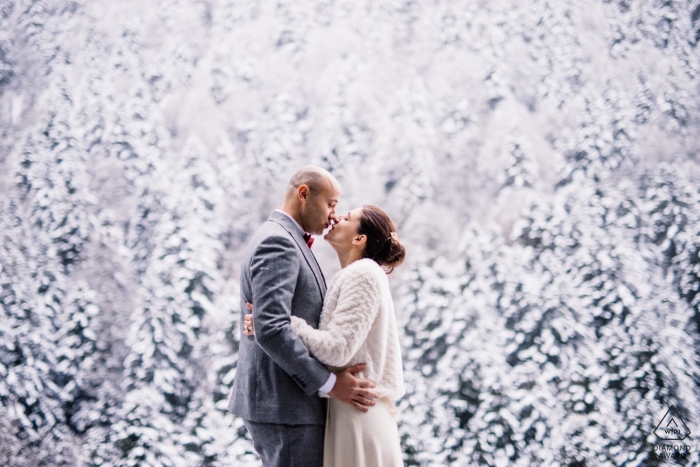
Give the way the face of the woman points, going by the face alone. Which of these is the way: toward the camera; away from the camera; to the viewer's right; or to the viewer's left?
to the viewer's left

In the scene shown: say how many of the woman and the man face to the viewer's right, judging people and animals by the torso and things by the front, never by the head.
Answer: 1

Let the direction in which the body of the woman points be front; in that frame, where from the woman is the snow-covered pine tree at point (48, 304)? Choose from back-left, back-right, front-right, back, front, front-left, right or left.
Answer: front-right

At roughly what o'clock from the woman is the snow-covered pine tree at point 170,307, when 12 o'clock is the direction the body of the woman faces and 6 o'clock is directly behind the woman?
The snow-covered pine tree is roughly at 2 o'clock from the woman.

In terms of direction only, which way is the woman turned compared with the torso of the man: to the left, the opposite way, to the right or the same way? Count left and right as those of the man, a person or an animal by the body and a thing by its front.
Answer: the opposite way

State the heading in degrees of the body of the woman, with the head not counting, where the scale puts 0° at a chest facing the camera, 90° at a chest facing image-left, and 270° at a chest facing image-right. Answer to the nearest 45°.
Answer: approximately 90°

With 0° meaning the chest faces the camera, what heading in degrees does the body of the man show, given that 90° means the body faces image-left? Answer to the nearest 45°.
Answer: approximately 270°
